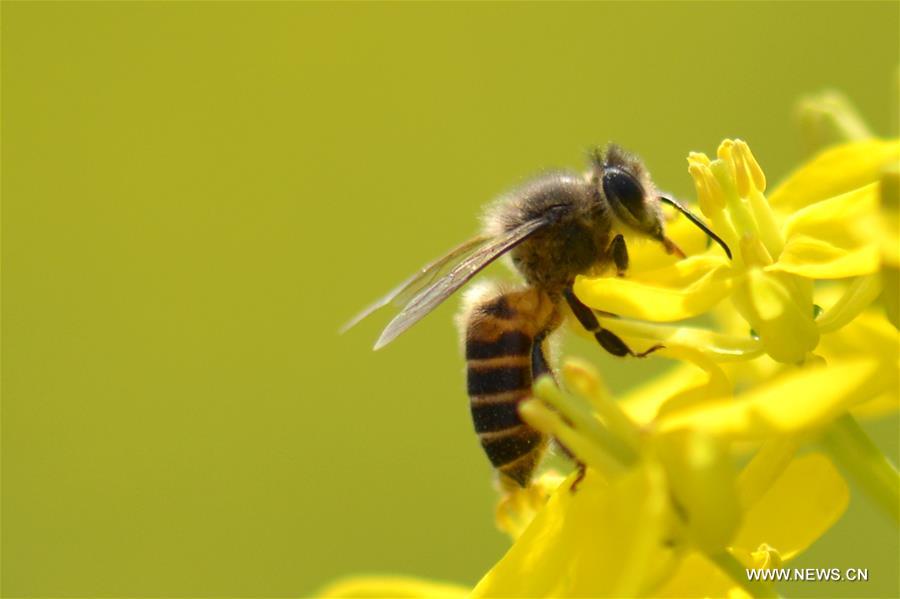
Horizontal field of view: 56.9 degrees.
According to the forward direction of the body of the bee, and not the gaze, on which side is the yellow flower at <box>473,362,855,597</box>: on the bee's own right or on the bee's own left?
on the bee's own right

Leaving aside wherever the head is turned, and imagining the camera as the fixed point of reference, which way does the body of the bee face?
to the viewer's right
